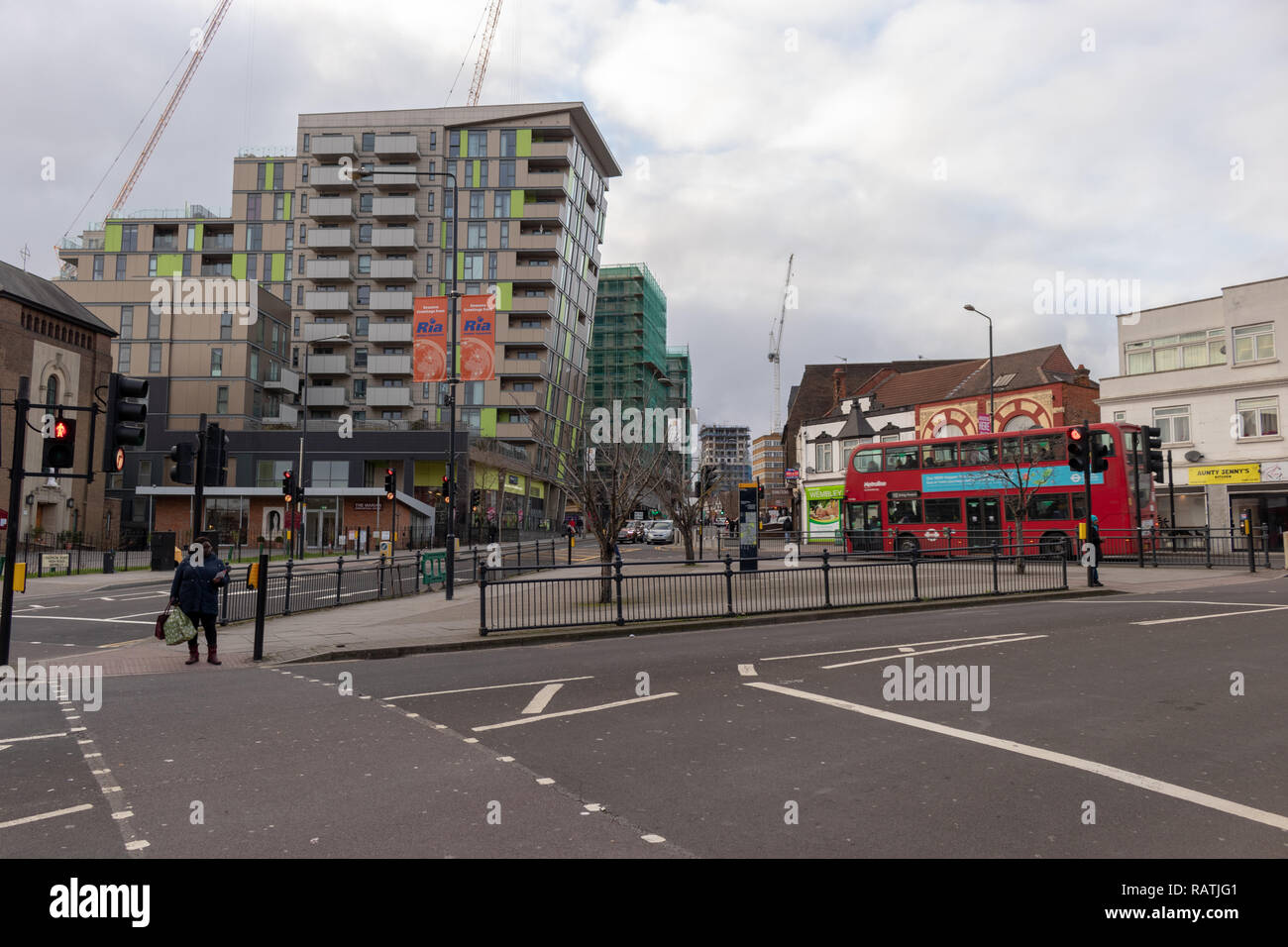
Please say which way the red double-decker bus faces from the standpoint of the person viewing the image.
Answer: facing away from the viewer and to the left of the viewer

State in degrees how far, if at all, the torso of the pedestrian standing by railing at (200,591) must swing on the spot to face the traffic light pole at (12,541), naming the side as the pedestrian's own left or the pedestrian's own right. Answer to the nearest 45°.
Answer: approximately 90° to the pedestrian's own right

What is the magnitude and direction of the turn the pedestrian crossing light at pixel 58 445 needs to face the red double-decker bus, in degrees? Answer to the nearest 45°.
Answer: approximately 90° to its left

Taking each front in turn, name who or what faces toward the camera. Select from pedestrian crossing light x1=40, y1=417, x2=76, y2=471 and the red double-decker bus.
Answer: the pedestrian crossing light

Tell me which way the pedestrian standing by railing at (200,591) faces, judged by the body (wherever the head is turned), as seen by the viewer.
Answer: toward the camera

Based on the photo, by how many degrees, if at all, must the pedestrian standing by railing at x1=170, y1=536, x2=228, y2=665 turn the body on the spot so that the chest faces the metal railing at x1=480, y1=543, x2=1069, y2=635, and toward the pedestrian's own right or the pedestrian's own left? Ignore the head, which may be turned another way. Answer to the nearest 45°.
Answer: approximately 90° to the pedestrian's own left

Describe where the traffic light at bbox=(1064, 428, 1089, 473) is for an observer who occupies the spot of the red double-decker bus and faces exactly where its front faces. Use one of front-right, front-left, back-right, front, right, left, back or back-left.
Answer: back-left

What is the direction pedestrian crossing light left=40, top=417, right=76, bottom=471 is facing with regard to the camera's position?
facing the viewer

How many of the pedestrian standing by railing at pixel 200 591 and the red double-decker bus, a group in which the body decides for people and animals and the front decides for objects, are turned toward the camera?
1

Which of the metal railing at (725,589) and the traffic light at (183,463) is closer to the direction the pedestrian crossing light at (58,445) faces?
the metal railing

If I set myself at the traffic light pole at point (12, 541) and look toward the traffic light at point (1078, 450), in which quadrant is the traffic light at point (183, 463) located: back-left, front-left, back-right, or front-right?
front-left

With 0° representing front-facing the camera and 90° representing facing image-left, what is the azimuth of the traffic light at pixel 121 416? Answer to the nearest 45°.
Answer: approximately 315°

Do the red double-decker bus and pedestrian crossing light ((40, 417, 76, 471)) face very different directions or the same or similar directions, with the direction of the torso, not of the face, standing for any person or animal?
very different directions
